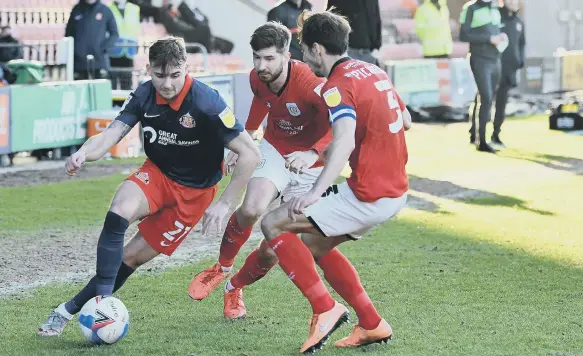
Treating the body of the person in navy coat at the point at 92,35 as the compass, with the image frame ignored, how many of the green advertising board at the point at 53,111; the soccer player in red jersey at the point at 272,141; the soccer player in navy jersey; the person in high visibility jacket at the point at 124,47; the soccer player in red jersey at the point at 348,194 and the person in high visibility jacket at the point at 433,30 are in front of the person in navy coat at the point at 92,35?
4

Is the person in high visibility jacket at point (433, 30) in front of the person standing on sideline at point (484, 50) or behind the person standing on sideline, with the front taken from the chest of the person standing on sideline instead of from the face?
behind

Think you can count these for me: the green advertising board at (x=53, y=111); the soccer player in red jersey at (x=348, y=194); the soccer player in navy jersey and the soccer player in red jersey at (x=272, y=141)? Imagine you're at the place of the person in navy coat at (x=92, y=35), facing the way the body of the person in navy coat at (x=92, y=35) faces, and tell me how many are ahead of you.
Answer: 4

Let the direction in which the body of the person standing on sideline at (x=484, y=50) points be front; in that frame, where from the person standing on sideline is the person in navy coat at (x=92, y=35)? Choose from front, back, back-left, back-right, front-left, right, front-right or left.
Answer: back-right

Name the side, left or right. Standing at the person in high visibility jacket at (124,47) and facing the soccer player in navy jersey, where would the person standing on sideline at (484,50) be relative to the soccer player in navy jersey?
left

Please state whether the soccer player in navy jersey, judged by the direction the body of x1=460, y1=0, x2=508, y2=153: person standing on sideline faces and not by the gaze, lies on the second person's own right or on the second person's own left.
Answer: on the second person's own right

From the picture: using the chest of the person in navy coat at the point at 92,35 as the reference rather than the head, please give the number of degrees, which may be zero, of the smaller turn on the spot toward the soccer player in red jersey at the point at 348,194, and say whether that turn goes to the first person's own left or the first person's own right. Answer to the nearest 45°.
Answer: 0° — they already face them

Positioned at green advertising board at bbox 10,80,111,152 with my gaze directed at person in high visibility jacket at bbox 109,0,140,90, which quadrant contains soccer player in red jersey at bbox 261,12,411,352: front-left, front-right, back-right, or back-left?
back-right
